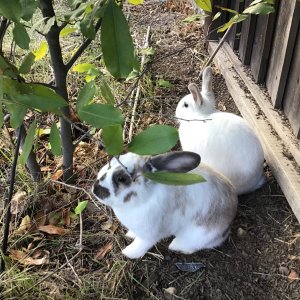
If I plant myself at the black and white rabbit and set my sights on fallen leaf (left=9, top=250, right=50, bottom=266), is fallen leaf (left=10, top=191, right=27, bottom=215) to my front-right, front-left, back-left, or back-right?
front-right

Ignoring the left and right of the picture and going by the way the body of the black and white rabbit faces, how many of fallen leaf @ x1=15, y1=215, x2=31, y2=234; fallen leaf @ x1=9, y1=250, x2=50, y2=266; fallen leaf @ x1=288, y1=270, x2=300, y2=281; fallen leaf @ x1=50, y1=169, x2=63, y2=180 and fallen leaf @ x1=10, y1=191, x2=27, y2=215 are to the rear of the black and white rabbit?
1

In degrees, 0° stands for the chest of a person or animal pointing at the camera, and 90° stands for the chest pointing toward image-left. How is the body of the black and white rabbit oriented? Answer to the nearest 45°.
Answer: approximately 90°

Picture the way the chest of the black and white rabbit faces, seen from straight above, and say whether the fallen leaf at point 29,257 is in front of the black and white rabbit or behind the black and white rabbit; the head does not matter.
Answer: in front

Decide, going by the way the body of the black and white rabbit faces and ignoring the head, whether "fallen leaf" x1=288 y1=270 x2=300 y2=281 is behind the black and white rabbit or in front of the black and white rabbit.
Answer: behind

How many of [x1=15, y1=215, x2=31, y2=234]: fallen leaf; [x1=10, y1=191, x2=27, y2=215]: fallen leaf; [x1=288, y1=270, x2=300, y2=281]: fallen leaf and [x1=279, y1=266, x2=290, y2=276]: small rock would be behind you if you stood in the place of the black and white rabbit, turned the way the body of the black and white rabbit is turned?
2

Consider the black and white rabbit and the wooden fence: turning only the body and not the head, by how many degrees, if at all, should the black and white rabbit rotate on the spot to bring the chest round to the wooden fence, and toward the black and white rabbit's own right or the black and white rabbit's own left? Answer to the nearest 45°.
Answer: approximately 135° to the black and white rabbit's own right

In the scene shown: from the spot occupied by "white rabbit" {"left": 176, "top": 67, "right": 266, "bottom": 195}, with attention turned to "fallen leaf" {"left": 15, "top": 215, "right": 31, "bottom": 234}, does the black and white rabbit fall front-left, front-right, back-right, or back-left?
front-left

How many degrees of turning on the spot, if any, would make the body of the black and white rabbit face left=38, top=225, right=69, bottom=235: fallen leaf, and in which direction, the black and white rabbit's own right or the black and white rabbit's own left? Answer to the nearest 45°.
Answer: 0° — it already faces it

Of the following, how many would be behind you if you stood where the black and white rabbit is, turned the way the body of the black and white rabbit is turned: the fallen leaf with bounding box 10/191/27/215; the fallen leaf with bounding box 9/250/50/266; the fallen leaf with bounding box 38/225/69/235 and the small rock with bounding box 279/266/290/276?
1

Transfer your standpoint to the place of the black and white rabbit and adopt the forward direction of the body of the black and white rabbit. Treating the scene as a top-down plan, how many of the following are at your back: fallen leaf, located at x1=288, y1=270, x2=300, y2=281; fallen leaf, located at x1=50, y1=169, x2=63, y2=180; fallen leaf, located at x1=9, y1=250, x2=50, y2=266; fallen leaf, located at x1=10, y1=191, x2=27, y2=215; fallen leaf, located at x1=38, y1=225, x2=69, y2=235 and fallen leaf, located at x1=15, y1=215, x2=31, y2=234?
1

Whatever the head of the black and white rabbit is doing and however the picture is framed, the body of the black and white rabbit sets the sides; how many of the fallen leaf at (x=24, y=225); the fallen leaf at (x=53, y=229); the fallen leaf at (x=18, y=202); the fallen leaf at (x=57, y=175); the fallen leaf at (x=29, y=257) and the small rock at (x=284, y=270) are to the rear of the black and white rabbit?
1

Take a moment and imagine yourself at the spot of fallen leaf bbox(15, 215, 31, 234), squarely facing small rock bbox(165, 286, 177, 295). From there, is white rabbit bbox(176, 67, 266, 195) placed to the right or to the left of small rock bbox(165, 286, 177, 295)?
left

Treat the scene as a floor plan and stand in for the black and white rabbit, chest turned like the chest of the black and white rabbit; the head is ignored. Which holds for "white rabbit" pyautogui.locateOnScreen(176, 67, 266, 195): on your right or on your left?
on your right

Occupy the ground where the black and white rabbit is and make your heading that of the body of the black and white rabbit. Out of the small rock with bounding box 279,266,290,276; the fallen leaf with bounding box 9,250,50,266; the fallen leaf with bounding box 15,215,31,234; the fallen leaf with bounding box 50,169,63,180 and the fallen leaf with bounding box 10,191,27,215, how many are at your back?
1

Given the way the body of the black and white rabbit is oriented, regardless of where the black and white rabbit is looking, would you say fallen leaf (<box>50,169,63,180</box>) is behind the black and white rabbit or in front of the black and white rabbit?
in front

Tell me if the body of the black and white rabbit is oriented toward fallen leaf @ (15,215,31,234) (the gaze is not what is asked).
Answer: yes
